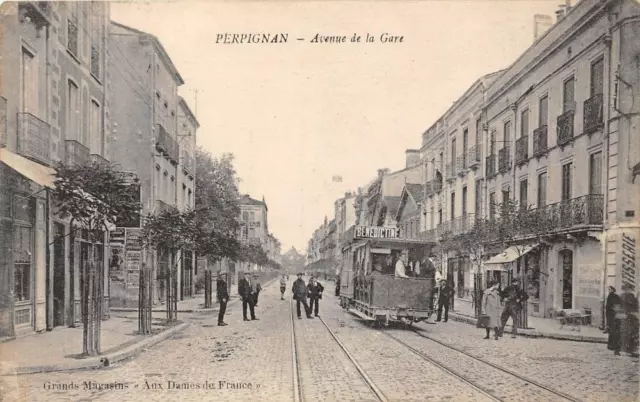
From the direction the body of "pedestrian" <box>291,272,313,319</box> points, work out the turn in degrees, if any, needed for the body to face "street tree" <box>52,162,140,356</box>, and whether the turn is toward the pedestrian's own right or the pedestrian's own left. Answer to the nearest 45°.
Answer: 0° — they already face it

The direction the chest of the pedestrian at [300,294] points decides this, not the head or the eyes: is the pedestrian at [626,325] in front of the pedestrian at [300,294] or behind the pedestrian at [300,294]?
in front

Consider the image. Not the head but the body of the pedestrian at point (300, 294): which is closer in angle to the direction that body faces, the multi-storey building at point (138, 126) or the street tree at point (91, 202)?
the street tree

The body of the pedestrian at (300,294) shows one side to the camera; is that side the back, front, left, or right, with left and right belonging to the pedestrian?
front

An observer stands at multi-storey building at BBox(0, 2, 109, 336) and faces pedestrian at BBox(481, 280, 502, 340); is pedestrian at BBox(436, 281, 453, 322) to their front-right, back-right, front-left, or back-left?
front-left

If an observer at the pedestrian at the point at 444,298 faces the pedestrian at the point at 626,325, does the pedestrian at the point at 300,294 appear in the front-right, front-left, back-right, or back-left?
back-right

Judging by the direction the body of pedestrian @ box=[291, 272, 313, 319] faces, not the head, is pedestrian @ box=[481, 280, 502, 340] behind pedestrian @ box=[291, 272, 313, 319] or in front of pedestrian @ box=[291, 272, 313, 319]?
in front
